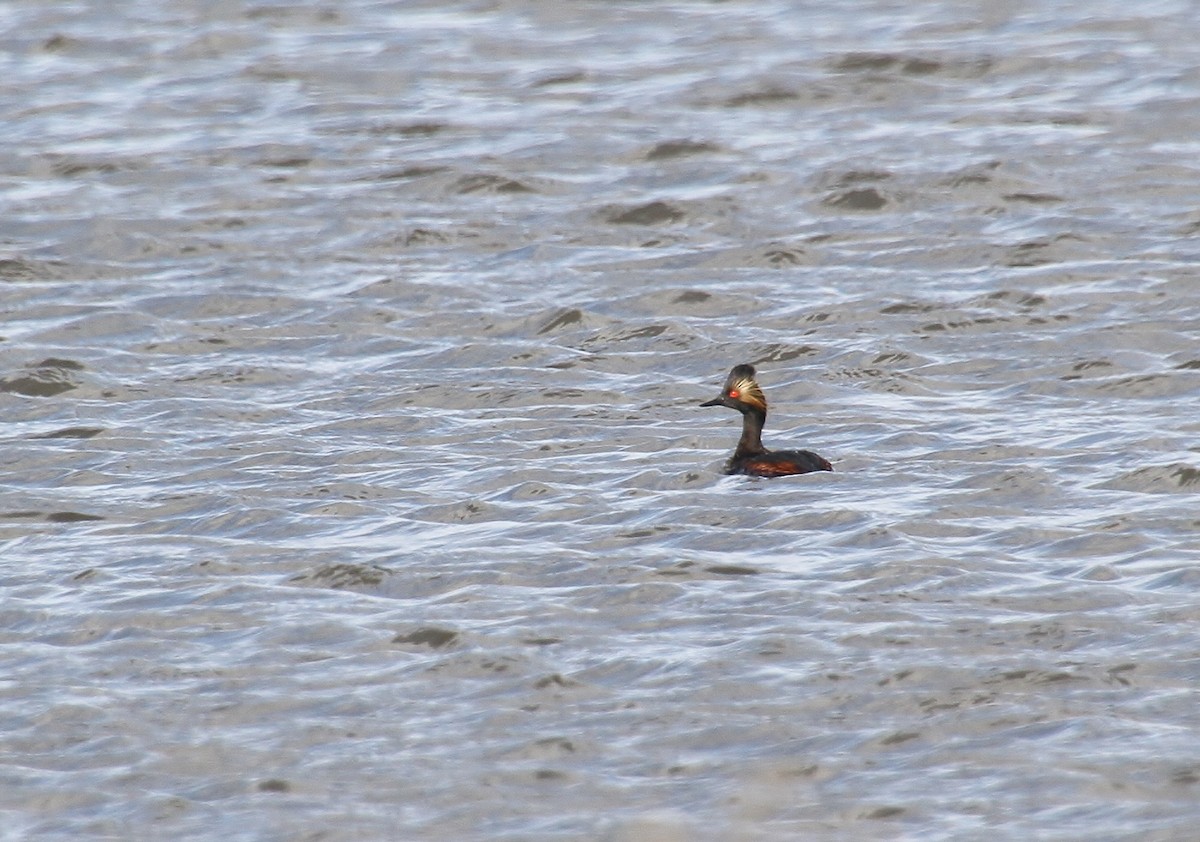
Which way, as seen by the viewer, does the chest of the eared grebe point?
to the viewer's left
